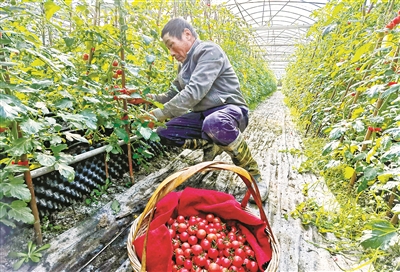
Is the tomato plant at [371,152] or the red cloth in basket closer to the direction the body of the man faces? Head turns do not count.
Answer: the red cloth in basket

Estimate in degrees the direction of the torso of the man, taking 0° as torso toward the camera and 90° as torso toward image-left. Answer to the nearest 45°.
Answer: approximately 90°

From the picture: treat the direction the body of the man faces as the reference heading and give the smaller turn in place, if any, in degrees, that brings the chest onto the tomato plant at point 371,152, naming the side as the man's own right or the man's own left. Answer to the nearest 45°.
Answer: approximately 135° to the man's own left

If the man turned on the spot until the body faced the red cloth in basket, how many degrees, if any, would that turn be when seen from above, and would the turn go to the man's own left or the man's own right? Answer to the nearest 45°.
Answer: approximately 90° to the man's own left

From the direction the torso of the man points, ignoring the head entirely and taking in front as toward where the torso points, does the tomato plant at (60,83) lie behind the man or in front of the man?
in front

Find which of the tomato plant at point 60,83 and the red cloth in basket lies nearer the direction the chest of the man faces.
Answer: the tomato plant

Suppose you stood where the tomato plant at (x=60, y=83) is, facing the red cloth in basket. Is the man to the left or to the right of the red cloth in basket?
left

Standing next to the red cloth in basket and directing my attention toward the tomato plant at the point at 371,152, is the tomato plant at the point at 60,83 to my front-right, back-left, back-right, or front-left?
back-left
